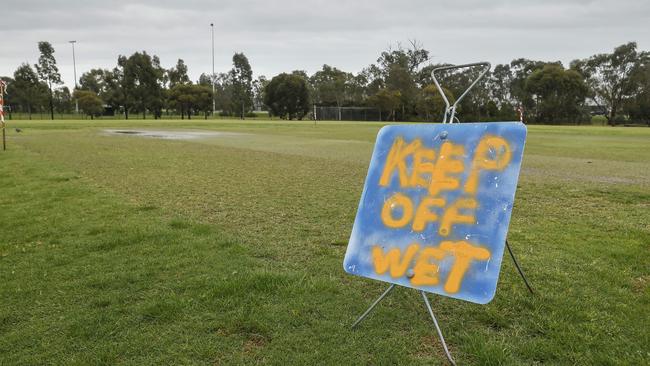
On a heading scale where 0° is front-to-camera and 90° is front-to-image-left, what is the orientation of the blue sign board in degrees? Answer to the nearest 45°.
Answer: approximately 45°
